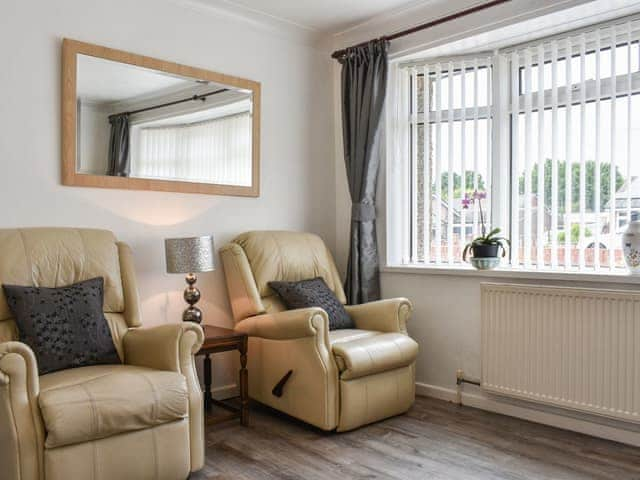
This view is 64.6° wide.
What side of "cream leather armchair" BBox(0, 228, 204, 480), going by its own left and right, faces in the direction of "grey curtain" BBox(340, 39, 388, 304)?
left

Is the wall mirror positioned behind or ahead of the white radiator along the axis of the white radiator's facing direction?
ahead

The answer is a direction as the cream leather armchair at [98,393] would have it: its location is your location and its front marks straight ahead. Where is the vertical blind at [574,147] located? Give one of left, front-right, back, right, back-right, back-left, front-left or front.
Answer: front-left

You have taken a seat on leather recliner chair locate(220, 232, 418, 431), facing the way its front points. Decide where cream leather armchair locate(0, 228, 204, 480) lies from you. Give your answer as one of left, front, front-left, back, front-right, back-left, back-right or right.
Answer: right

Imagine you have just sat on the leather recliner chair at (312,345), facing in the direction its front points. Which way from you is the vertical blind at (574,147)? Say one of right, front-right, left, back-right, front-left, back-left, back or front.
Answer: front-left

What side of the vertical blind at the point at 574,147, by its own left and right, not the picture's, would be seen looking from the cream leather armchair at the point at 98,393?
front

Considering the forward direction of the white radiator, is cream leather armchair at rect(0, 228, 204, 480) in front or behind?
in front

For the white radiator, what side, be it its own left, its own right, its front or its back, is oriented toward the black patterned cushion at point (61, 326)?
front

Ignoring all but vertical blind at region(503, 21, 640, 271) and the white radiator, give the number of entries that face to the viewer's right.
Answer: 0
